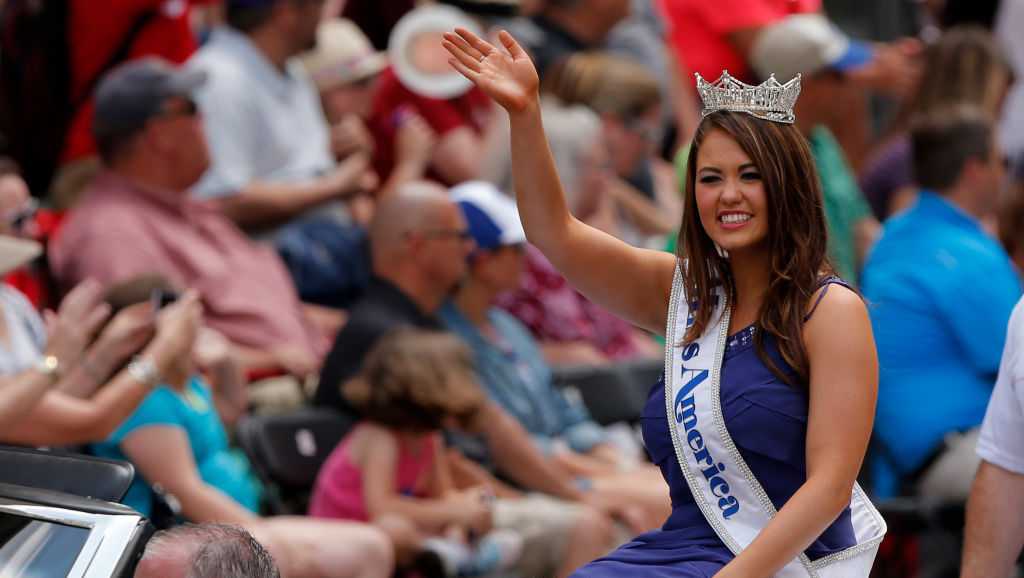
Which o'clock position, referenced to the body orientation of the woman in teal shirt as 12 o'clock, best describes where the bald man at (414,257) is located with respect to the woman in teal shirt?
The bald man is roughly at 10 o'clock from the woman in teal shirt.

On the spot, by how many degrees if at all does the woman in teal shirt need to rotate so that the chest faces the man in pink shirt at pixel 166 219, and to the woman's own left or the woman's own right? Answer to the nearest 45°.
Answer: approximately 90° to the woman's own left

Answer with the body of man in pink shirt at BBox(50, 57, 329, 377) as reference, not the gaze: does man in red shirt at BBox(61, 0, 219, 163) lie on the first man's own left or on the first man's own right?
on the first man's own left

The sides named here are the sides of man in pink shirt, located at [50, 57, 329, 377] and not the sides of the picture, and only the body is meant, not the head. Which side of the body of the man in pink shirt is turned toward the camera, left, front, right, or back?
right

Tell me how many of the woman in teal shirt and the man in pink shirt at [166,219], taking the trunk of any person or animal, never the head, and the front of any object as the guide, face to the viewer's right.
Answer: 2

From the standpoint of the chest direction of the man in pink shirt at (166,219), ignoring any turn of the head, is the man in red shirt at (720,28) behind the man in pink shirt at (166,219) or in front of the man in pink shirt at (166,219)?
in front

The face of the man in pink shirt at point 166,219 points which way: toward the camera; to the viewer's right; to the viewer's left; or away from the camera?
to the viewer's right

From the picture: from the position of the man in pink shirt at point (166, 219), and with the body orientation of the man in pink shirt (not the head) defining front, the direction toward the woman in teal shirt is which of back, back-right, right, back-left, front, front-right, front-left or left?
right

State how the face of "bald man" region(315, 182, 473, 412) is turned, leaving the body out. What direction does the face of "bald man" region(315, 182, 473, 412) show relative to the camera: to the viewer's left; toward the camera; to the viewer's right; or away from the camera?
to the viewer's right

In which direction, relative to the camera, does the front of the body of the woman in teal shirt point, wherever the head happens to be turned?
to the viewer's right

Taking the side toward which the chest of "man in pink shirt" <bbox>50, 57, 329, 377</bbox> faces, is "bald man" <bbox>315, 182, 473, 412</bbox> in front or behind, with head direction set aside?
in front
